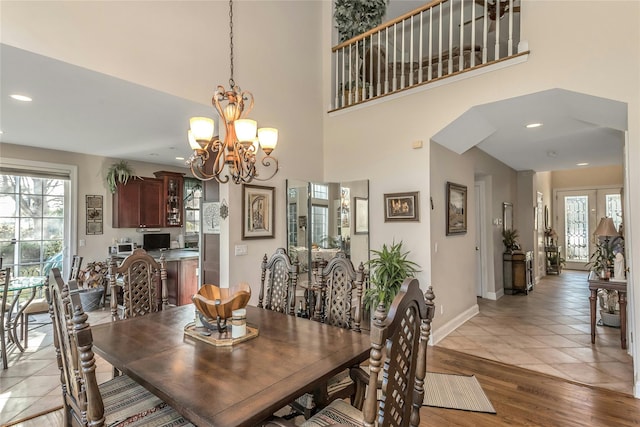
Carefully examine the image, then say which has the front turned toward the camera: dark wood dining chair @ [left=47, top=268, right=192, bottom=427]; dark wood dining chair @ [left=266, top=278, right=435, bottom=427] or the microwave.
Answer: the microwave

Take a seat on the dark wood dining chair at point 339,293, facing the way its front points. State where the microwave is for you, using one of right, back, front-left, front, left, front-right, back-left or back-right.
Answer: right

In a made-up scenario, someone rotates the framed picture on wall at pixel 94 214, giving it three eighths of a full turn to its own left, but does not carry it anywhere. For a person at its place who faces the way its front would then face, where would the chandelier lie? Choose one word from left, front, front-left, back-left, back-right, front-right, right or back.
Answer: back-right

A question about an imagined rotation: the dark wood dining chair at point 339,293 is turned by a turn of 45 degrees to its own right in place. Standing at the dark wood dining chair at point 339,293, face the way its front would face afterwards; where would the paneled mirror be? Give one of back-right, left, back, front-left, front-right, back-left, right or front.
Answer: right

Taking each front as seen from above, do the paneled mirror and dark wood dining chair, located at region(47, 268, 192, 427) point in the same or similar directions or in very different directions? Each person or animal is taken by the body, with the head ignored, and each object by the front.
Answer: very different directions

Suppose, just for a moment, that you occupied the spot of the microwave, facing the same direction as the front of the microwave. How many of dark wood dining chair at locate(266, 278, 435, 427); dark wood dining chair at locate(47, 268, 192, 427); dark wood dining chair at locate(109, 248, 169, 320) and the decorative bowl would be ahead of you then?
4

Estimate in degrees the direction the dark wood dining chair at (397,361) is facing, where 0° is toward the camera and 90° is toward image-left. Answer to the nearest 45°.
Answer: approximately 135°

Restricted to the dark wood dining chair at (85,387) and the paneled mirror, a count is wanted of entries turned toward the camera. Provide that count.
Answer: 1

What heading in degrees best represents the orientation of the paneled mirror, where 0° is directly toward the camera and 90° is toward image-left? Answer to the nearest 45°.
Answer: approximately 0°

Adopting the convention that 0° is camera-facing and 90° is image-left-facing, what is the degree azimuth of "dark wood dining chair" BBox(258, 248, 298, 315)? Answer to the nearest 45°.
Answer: approximately 45°

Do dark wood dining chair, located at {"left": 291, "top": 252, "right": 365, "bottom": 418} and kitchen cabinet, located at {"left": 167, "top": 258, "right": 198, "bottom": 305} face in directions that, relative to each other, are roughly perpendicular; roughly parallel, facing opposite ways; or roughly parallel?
roughly parallel

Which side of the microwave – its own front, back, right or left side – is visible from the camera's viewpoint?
front

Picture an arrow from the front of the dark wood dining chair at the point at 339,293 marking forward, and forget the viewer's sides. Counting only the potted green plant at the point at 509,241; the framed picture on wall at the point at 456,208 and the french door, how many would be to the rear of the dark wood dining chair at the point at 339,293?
3

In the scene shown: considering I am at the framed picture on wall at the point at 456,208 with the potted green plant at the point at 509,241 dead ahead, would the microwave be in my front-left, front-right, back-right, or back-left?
back-left

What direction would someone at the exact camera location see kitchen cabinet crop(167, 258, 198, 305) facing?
facing the viewer and to the left of the viewer

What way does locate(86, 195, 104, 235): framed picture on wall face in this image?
toward the camera

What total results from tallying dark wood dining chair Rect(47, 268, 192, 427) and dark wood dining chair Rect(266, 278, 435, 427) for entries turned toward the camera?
0

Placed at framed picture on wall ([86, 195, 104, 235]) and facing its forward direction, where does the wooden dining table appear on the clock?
The wooden dining table is roughly at 12 o'clock from the framed picture on wall.
